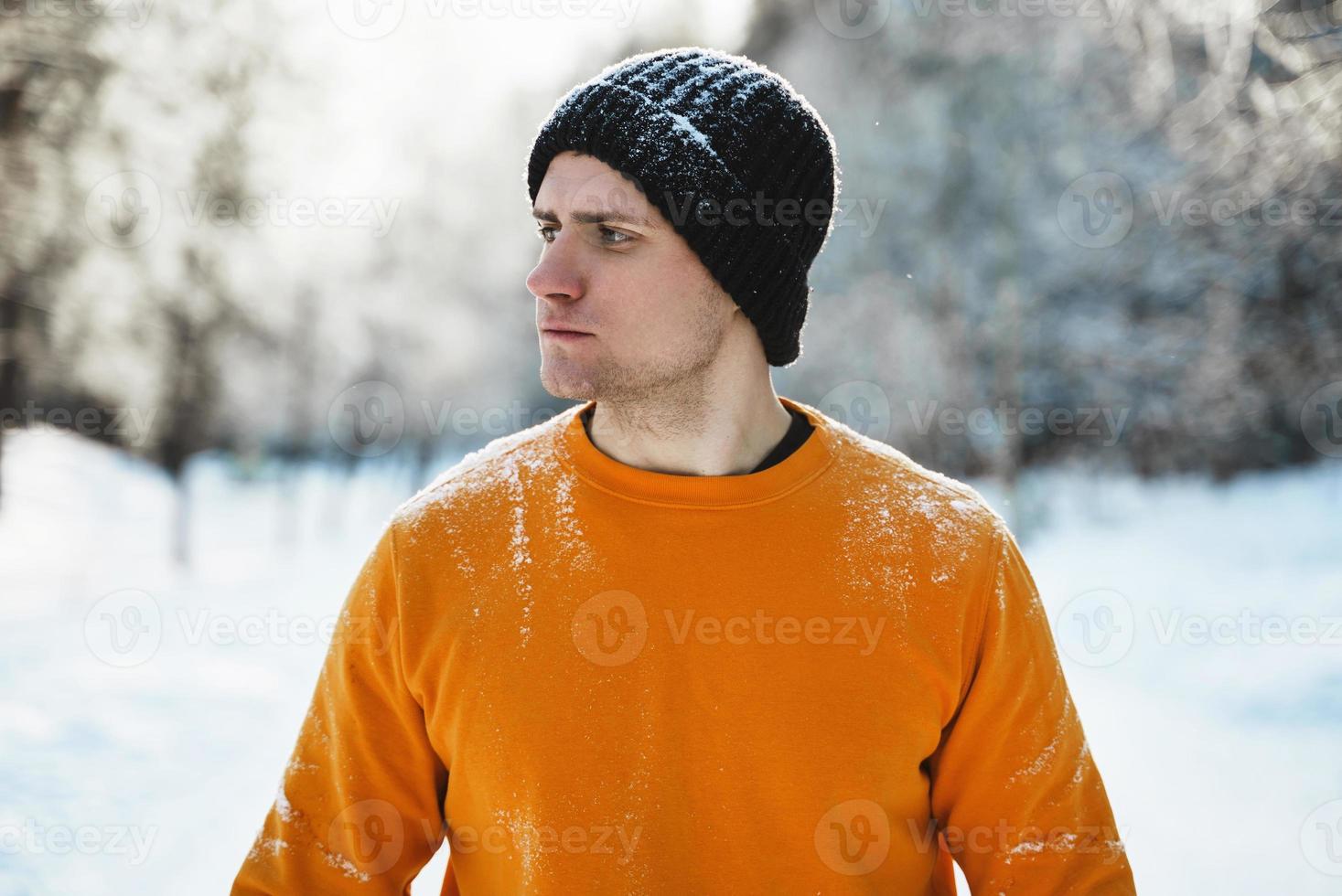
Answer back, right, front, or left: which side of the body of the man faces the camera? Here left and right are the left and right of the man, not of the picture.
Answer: front
